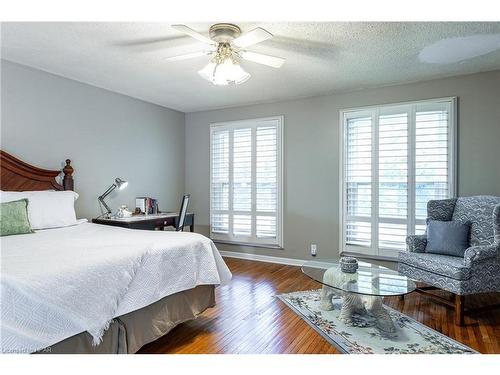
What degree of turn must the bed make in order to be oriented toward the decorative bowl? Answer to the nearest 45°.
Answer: approximately 45° to its left

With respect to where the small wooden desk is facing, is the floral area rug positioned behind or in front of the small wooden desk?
in front

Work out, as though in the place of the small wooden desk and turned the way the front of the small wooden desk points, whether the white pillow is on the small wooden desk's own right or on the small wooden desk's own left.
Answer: on the small wooden desk's own right

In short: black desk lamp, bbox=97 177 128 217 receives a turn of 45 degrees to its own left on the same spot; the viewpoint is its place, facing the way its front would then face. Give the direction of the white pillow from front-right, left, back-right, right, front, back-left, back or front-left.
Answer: back-right

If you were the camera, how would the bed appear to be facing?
facing the viewer and to the right of the viewer

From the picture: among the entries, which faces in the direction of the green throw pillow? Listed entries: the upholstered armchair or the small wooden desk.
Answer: the upholstered armchair

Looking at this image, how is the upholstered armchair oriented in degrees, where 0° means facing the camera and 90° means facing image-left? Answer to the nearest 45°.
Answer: approximately 45°

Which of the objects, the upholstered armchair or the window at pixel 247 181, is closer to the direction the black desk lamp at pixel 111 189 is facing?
the upholstered armchair

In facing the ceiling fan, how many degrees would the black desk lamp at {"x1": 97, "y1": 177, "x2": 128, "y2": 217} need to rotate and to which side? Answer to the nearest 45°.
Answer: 0° — it already faces it

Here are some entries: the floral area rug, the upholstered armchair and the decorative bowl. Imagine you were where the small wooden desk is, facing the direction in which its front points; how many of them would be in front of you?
3

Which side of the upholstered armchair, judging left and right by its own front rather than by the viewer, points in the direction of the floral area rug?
front

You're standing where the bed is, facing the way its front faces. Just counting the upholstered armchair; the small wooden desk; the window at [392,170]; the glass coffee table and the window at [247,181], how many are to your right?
0

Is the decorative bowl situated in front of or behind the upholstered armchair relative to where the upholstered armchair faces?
in front

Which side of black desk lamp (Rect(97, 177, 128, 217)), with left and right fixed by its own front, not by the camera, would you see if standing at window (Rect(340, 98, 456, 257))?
front

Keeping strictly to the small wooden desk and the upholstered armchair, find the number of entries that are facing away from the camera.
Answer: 0

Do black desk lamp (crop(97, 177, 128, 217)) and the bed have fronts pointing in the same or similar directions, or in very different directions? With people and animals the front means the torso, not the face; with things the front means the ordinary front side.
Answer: same or similar directions
